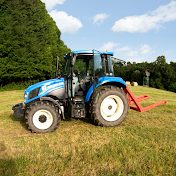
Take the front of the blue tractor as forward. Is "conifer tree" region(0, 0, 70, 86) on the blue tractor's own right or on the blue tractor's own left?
on the blue tractor's own right

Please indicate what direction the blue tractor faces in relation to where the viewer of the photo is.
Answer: facing to the left of the viewer
